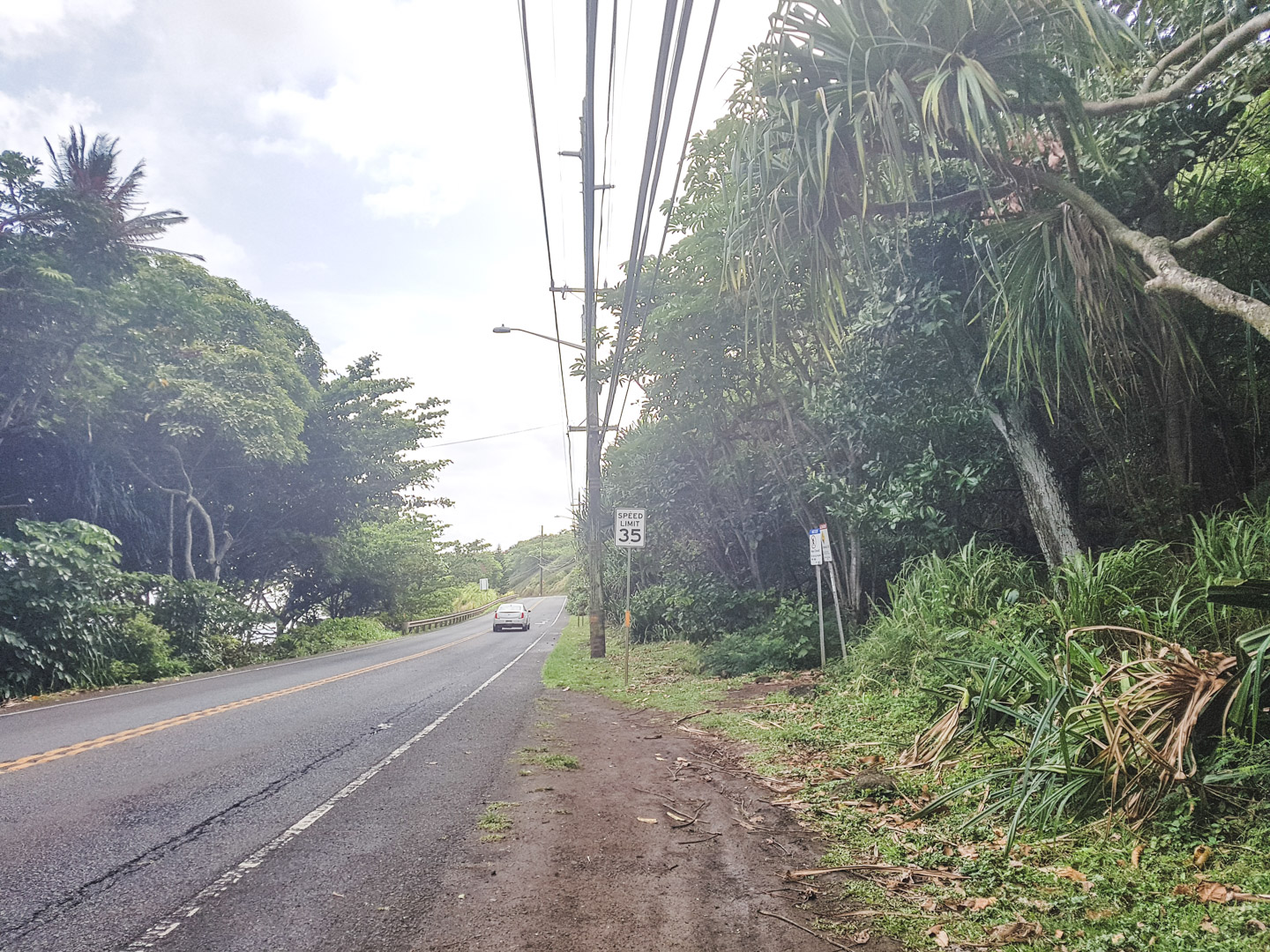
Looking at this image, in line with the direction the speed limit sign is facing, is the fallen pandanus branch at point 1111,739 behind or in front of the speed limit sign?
in front

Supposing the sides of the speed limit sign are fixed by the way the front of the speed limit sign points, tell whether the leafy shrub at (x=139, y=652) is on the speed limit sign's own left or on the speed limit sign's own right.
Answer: on the speed limit sign's own right

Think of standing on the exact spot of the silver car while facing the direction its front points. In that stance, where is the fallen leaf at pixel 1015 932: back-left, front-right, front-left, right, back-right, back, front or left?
back

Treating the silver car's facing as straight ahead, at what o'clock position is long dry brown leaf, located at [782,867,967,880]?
The long dry brown leaf is roughly at 6 o'clock from the silver car.

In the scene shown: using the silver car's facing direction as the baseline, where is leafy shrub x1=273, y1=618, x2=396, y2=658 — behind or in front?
behind

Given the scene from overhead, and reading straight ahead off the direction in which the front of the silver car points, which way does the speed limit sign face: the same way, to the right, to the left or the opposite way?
the opposite way

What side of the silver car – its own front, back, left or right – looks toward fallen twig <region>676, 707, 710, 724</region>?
back

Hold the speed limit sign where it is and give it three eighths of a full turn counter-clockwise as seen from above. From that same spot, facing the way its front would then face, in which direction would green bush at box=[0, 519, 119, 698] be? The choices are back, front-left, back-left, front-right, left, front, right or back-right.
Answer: back-left

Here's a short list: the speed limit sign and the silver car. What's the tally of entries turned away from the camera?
1

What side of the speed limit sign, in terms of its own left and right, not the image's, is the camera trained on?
front

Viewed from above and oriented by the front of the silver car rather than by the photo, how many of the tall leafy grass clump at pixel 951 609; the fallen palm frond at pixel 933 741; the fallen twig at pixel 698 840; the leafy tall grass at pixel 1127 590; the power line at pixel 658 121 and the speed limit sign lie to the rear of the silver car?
6

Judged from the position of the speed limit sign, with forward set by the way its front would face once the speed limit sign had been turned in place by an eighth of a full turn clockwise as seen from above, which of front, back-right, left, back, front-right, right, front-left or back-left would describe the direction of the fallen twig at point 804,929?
front-left

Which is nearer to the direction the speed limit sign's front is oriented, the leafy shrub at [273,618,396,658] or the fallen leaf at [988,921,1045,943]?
the fallen leaf

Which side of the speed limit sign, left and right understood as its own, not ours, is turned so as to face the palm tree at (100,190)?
right

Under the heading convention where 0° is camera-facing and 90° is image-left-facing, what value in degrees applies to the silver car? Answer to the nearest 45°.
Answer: approximately 180°

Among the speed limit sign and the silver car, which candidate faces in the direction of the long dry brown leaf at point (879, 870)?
the speed limit sign
